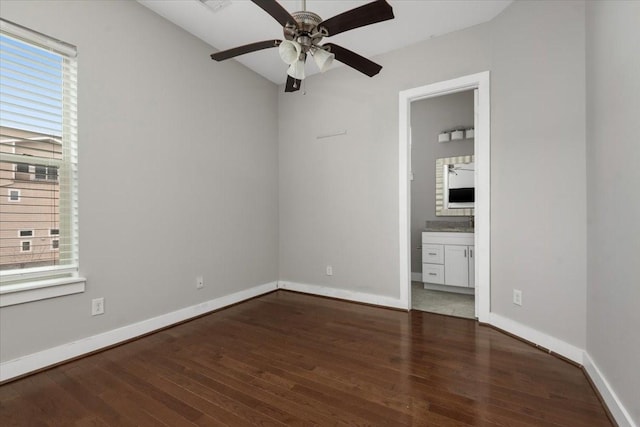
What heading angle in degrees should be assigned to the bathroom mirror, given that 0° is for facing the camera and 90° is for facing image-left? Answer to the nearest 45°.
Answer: approximately 0°

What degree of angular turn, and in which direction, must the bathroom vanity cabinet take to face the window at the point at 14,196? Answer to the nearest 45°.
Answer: approximately 45° to its right

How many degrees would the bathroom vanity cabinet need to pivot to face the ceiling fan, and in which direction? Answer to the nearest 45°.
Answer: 0° — it already faces it

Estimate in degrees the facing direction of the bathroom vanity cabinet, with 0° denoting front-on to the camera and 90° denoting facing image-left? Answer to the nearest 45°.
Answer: approximately 0°

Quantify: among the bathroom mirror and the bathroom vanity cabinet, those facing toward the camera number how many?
2
